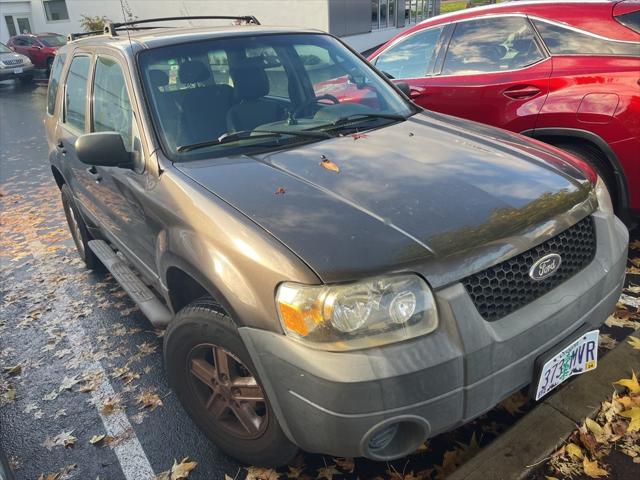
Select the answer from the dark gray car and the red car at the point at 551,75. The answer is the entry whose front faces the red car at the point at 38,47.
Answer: the red car at the point at 551,75

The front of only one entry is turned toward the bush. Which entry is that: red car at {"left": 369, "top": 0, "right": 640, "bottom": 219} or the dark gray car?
the red car

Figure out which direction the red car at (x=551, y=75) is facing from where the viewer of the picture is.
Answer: facing away from the viewer and to the left of the viewer

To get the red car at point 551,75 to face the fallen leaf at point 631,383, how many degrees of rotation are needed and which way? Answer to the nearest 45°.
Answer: approximately 135° to its left

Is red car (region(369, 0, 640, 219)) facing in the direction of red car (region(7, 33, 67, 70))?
yes

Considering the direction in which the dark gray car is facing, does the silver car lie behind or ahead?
behind

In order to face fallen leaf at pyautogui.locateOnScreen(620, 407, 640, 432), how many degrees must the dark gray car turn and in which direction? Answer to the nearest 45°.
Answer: approximately 45° to its left

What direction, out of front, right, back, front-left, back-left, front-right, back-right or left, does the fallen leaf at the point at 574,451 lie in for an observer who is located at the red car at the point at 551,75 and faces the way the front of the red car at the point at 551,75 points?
back-left

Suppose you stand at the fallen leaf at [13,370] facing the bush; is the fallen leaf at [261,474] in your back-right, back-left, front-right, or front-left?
back-right

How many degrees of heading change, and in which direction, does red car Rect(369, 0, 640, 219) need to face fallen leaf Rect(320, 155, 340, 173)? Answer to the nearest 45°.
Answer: approximately 90° to its left

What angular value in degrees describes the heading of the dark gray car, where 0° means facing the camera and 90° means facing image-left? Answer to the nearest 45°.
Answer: approximately 315°
